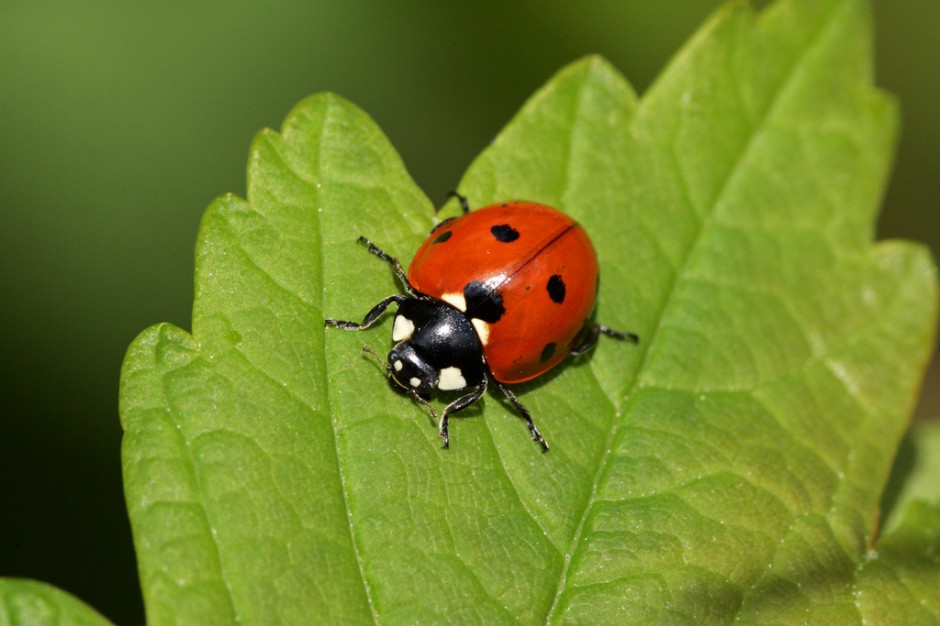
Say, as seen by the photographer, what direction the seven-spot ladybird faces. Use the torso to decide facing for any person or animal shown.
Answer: facing the viewer and to the left of the viewer

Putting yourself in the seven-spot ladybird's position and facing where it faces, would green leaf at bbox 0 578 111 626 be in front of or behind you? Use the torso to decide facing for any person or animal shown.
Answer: in front

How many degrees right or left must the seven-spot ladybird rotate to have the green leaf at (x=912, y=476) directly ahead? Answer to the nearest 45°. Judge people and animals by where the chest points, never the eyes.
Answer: approximately 135° to its left
